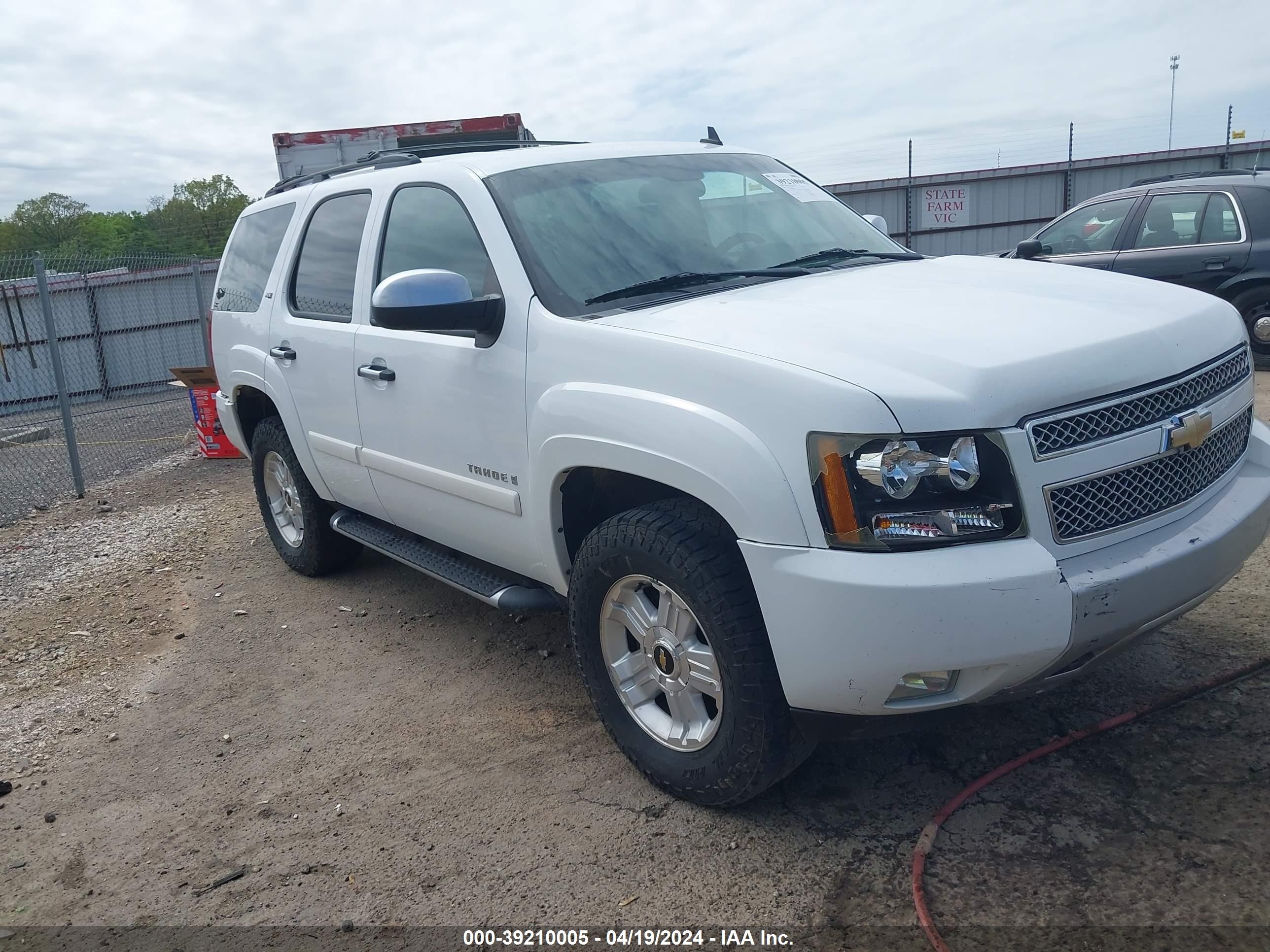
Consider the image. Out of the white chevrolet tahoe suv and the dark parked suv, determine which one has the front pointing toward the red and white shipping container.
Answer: the dark parked suv

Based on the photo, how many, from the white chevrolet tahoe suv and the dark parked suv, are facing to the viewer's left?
1

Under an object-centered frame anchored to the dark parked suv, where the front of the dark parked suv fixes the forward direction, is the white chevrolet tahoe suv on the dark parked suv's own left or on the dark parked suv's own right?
on the dark parked suv's own left

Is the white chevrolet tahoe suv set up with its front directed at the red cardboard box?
no

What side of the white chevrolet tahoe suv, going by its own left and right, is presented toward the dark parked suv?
left

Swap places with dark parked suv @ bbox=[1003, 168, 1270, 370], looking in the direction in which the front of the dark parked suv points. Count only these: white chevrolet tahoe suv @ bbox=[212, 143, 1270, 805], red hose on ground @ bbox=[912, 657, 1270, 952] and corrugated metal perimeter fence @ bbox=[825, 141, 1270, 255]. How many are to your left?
2

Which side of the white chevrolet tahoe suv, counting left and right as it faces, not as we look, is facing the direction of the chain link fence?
back

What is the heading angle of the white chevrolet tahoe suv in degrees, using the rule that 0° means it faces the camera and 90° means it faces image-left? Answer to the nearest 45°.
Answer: approximately 315°

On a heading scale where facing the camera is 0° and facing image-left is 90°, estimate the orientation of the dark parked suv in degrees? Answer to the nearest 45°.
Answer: approximately 90°

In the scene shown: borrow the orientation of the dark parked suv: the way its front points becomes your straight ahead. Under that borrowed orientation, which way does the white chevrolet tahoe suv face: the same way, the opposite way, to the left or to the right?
the opposite way

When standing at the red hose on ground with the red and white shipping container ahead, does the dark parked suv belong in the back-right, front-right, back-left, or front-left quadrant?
front-right

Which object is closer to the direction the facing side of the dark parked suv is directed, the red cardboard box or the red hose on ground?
the red cardboard box
